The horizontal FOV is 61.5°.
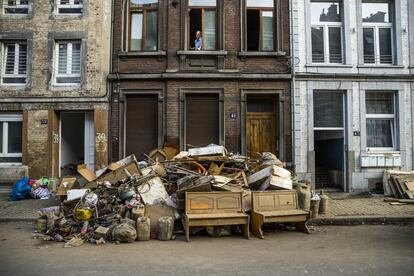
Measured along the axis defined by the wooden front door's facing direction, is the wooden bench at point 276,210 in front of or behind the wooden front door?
in front

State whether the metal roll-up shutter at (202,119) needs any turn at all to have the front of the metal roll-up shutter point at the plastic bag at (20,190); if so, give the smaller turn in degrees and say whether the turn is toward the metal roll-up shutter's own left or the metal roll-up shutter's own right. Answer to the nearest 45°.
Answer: approximately 90° to the metal roll-up shutter's own right

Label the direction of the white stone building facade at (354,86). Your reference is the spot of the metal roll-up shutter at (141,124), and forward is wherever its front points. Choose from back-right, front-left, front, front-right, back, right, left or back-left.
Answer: left

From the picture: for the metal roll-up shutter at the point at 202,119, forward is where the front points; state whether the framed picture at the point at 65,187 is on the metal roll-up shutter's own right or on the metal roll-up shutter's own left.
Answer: on the metal roll-up shutter's own right

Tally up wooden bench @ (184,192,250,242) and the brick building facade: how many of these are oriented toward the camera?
2
